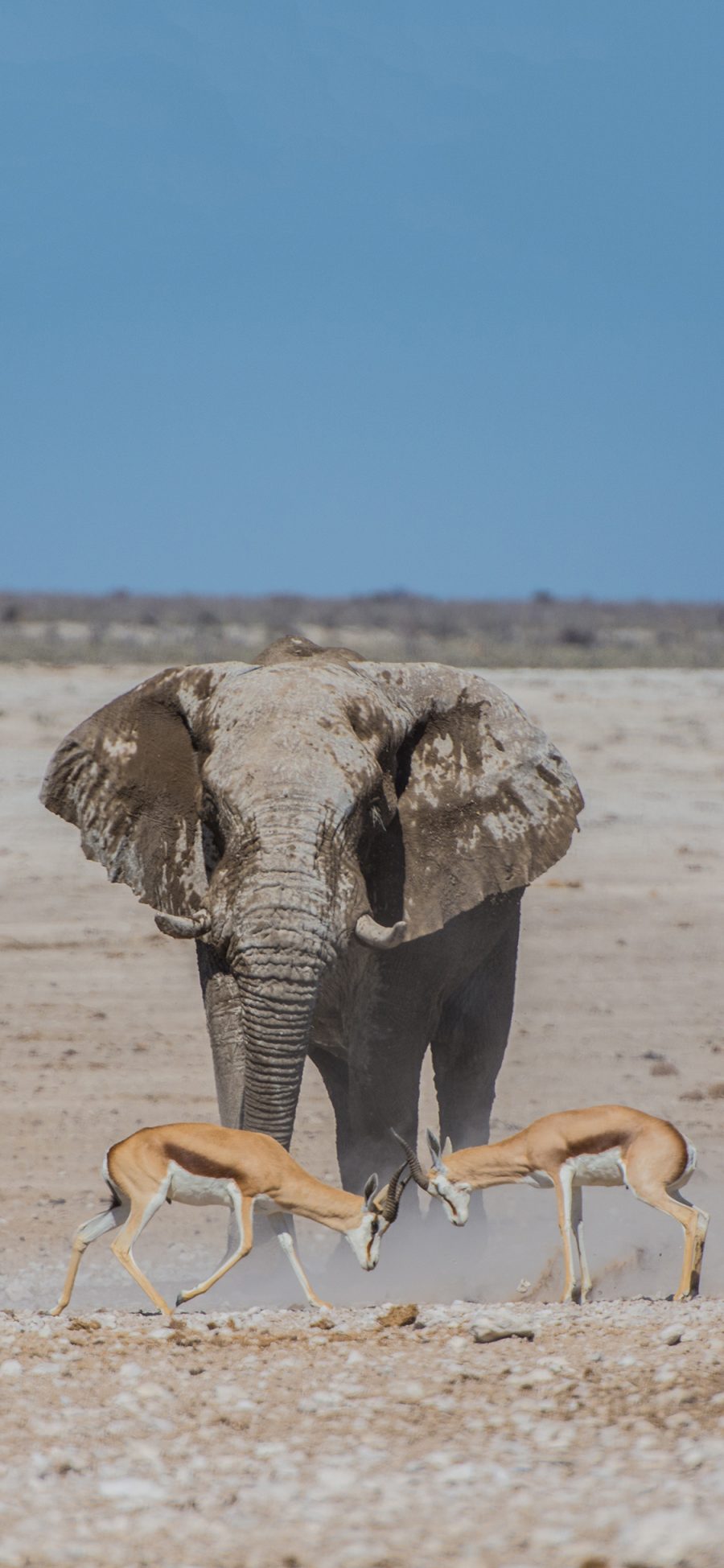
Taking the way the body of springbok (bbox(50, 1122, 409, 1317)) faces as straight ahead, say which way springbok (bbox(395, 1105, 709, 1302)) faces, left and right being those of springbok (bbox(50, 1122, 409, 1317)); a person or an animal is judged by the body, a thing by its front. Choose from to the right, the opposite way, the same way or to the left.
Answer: the opposite way

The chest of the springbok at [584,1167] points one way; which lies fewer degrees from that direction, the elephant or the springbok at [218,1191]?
the springbok

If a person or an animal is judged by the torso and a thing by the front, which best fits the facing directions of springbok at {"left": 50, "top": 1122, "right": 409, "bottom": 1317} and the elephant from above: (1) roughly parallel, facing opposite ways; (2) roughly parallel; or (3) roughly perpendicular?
roughly perpendicular

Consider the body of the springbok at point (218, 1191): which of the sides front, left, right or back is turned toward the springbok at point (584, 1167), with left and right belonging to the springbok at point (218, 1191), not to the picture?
front

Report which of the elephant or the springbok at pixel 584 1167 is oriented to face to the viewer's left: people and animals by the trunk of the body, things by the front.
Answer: the springbok

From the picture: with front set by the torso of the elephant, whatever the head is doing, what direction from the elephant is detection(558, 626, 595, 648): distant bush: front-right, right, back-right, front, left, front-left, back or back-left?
back

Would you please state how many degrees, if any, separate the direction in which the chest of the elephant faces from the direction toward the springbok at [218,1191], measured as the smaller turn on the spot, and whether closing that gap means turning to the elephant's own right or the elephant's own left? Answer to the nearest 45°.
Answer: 0° — it already faces it

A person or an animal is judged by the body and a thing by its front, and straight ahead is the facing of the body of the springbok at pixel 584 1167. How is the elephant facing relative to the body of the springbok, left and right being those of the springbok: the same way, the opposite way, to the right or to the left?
to the left

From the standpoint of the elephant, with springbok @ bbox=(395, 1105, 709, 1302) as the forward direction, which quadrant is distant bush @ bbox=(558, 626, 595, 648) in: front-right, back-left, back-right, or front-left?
back-left

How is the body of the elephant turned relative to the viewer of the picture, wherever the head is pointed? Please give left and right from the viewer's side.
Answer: facing the viewer

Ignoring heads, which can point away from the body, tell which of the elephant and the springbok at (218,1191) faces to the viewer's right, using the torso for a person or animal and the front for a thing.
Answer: the springbok

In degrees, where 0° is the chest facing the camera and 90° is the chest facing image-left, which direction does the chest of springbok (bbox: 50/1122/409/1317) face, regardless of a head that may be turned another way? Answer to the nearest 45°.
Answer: approximately 270°

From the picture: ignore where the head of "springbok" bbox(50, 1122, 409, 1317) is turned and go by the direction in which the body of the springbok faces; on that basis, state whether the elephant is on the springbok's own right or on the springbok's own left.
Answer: on the springbok's own left

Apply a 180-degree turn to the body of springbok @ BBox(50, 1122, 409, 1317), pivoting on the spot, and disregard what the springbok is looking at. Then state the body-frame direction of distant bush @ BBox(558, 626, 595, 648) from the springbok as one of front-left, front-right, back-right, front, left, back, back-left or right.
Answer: right

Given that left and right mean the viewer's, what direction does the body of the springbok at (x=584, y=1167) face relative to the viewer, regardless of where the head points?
facing to the left of the viewer
